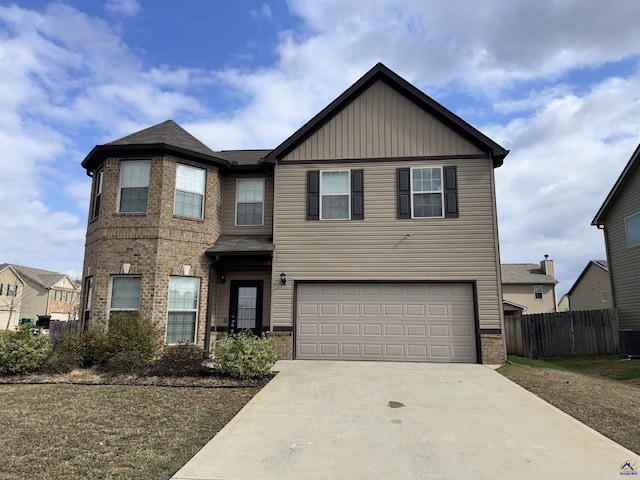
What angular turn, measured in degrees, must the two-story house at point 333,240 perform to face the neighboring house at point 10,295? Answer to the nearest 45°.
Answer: approximately 135° to its right

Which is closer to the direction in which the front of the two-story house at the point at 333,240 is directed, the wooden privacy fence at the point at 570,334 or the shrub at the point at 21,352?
the shrub

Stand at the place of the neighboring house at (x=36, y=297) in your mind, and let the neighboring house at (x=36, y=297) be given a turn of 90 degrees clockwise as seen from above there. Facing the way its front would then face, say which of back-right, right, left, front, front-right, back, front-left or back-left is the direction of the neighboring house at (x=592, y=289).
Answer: left

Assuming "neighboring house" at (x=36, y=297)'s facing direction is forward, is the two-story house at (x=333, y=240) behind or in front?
in front

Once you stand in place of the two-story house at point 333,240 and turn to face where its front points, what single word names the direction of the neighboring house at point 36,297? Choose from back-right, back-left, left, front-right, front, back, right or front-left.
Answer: back-right

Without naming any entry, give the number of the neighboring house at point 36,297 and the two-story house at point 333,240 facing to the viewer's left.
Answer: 0

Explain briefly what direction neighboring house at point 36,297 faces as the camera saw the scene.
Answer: facing the viewer and to the right of the viewer

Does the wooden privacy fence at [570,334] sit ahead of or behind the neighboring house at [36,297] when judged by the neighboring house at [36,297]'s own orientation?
ahead

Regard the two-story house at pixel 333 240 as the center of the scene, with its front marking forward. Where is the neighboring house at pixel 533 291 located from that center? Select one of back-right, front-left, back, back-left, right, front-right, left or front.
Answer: back-left

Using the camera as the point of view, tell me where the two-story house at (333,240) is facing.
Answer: facing the viewer

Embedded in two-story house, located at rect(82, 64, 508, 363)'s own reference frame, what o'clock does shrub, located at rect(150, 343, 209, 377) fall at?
The shrub is roughly at 2 o'clock from the two-story house.

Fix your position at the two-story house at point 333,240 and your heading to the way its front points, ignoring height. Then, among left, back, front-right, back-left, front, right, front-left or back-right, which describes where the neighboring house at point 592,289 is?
back-left
